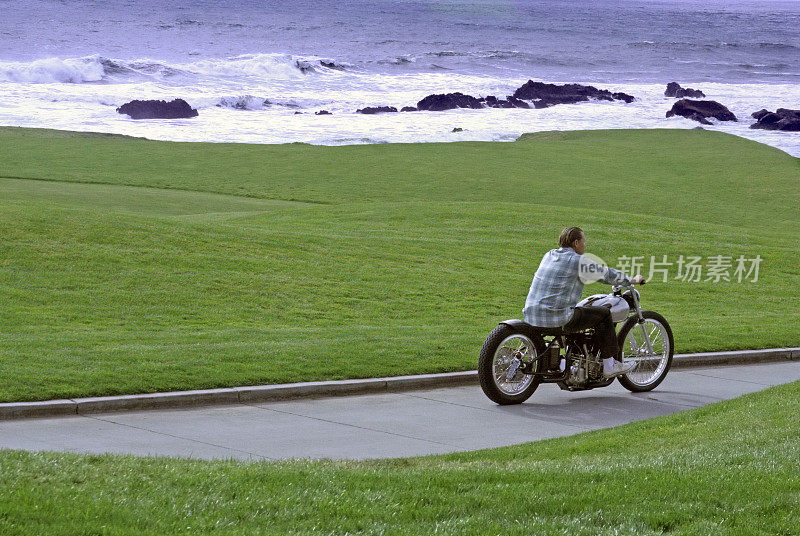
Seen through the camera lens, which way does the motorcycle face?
facing away from the viewer and to the right of the viewer

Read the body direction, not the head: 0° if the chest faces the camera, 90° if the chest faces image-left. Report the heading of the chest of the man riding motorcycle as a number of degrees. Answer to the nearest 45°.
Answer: approximately 225°

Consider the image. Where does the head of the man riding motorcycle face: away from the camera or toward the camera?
away from the camera
